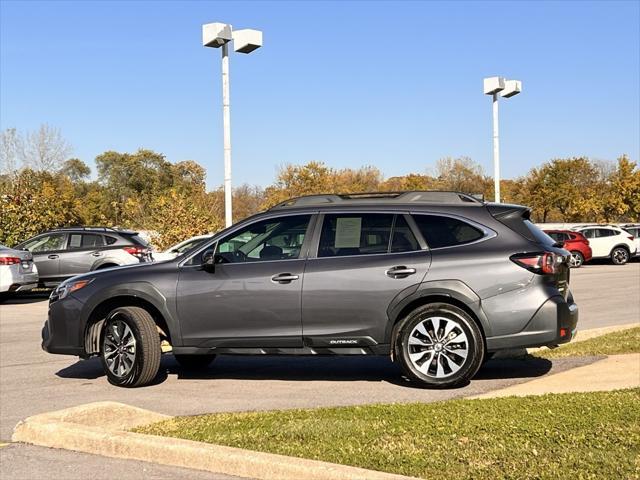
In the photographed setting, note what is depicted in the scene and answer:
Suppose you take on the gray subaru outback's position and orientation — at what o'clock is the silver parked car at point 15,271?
The silver parked car is roughly at 2 o'clock from the gray subaru outback.

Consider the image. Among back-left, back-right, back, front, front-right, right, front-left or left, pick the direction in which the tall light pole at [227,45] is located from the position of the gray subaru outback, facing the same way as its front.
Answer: right

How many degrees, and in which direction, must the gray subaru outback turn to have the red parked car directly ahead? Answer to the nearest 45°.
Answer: approximately 135° to its right

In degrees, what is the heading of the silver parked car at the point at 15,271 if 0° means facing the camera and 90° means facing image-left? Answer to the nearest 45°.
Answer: approximately 135°

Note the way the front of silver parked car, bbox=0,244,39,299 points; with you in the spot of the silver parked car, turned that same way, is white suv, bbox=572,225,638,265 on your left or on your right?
on your right

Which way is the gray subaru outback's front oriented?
to the viewer's left

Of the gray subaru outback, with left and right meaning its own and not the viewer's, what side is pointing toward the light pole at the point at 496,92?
right

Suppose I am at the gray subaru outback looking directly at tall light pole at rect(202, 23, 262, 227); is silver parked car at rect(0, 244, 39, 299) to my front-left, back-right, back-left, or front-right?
front-left

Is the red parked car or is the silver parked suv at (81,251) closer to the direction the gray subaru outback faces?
the silver parked suv
